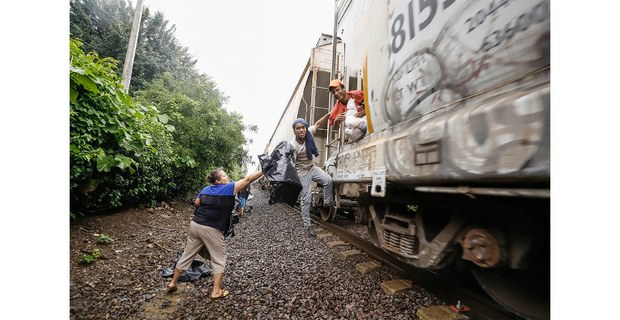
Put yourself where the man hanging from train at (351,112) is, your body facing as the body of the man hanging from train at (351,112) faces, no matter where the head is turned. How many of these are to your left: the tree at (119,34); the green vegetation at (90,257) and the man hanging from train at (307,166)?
0

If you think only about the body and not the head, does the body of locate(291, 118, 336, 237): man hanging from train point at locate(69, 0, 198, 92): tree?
no

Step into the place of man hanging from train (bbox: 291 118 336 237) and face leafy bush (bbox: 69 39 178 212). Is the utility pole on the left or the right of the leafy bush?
right

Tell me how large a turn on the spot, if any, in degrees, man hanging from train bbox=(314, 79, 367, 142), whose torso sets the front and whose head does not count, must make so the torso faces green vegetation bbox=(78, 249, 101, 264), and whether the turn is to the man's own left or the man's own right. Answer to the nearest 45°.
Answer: approximately 45° to the man's own right

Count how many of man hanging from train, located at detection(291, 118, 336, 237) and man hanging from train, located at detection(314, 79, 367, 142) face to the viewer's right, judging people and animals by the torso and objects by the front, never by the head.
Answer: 0

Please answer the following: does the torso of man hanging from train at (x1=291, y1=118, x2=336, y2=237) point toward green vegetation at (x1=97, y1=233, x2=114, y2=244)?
no

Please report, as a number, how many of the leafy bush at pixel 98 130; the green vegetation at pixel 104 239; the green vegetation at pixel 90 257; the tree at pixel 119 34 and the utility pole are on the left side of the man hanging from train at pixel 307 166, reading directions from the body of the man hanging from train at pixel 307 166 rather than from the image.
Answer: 0

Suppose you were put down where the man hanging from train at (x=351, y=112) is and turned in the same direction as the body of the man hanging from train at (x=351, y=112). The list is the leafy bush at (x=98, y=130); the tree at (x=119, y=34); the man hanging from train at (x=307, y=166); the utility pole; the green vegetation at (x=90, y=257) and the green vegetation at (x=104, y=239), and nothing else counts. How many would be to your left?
0

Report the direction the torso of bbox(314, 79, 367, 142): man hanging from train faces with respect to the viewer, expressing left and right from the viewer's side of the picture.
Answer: facing the viewer and to the left of the viewer

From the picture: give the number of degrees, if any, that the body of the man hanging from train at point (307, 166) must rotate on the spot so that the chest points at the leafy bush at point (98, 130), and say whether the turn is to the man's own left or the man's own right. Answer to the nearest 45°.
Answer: approximately 90° to the man's own right

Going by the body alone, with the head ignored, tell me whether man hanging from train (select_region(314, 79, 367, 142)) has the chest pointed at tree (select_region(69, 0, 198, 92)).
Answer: no
